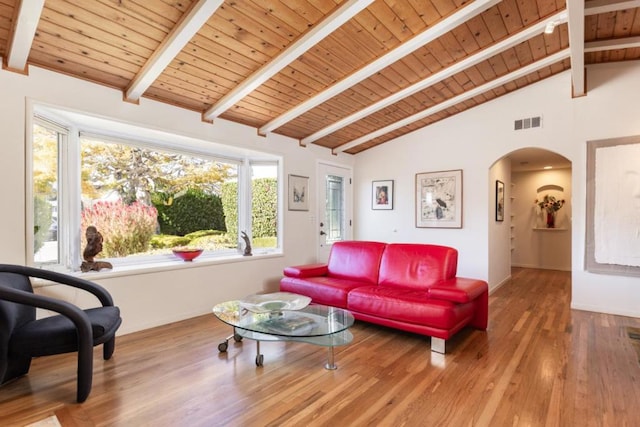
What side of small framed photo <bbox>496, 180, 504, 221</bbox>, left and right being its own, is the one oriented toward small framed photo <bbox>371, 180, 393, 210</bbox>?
back

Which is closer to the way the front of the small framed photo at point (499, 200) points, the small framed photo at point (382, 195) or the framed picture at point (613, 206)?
the framed picture

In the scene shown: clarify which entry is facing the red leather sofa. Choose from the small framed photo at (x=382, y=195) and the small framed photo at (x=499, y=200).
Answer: the small framed photo at (x=382, y=195)

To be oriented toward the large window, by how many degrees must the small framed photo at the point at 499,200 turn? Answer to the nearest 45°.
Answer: approximately 135° to its right

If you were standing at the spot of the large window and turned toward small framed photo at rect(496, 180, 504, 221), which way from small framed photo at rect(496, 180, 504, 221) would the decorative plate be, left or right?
right

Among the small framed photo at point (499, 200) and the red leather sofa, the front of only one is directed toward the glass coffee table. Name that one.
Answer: the red leather sofa

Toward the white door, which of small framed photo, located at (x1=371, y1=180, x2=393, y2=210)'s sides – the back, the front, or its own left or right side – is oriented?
right

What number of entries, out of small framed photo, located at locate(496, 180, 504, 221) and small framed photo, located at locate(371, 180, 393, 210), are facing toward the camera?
1

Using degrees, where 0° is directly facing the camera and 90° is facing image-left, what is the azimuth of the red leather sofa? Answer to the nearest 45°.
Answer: approximately 45°

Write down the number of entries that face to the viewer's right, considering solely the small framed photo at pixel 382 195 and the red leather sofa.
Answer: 0

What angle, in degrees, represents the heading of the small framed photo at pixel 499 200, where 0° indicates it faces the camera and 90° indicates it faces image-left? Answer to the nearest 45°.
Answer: approximately 270°

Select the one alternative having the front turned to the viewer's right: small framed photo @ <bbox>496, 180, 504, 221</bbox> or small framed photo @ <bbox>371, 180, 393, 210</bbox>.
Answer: small framed photo @ <bbox>496, 180, 504, 221</bbox>

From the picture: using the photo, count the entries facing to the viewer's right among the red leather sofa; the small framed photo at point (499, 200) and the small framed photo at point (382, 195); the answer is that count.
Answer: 1

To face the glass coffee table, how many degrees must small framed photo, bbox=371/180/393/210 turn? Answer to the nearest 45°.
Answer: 0° — it already faces it

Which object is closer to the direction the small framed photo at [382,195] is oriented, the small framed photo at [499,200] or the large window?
the large window

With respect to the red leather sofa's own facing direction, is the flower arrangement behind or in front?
behind
